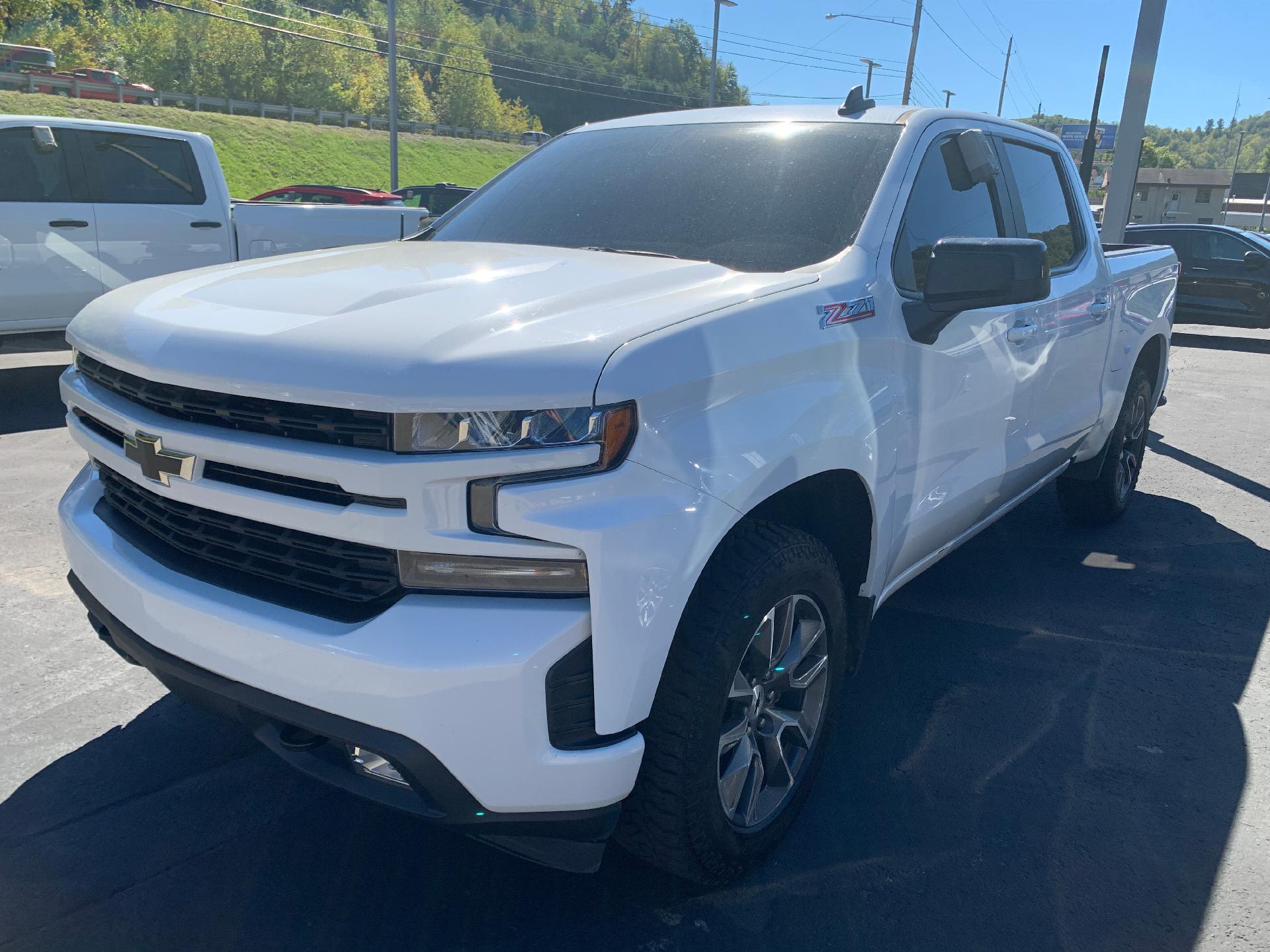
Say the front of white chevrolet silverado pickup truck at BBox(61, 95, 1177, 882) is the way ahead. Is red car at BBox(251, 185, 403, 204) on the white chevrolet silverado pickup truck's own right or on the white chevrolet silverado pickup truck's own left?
on the white chevrolet silverado pickup truck's own right

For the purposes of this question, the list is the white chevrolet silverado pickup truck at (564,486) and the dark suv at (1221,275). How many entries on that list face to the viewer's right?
1

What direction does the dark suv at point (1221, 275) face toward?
to the viewer's right

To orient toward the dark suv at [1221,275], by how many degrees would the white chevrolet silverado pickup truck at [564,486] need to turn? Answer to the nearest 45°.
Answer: approximately 180°

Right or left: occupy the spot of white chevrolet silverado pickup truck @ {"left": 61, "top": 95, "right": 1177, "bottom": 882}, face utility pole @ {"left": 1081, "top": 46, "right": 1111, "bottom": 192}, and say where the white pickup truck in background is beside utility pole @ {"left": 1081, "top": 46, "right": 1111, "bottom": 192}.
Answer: left

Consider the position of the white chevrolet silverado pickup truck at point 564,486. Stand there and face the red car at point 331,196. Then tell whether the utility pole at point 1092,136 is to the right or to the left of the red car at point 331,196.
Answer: right

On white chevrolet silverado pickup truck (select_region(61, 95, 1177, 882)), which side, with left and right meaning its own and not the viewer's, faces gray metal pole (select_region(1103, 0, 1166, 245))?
back

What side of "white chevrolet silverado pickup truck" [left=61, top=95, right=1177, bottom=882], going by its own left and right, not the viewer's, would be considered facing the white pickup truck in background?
right

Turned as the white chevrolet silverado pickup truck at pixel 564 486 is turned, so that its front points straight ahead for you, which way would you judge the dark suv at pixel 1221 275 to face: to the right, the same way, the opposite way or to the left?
to the left

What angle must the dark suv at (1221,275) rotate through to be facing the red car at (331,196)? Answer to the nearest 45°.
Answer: approximately 180°

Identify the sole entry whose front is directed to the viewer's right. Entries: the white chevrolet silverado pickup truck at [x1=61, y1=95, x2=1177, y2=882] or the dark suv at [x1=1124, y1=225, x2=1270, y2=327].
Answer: the dark suv
